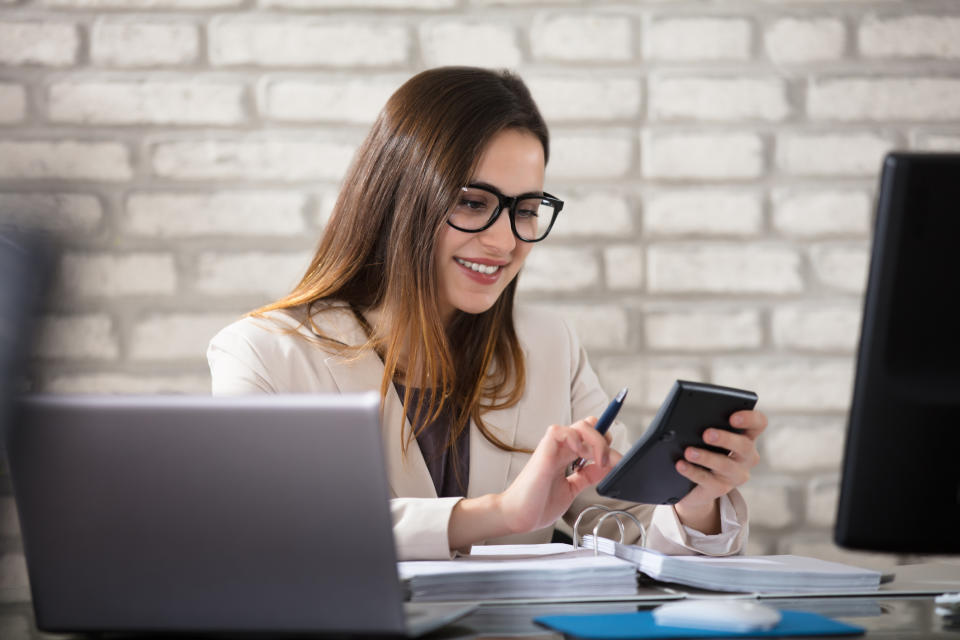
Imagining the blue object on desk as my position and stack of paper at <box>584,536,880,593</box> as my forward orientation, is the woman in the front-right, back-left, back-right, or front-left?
front-left

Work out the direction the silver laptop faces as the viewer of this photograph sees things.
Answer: facing away from the viewer and to the right of the viewer

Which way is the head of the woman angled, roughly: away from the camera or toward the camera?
toward the camera
